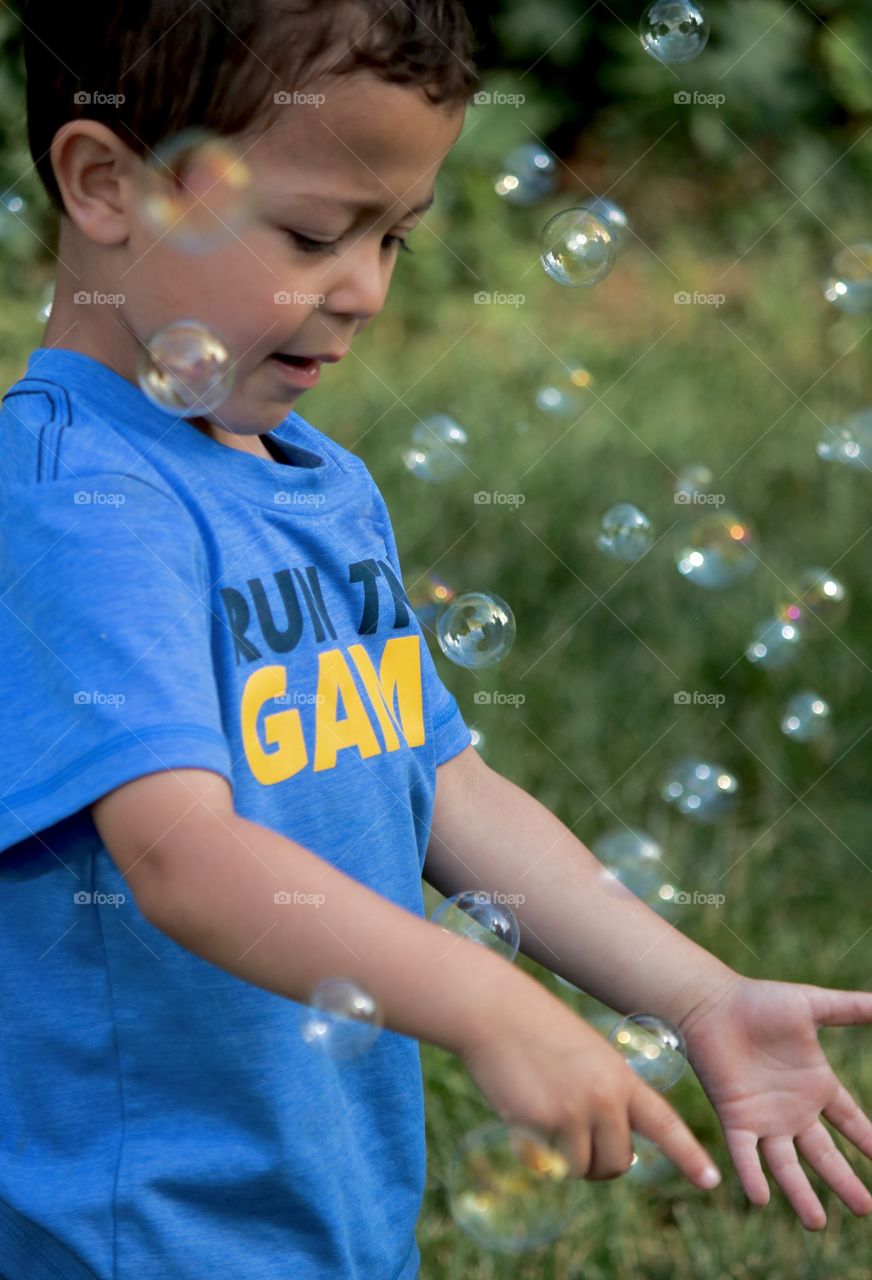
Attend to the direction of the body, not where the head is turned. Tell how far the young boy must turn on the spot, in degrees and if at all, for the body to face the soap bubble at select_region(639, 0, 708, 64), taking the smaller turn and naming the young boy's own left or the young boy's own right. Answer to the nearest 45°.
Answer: approximately 135° to the young boy's own left

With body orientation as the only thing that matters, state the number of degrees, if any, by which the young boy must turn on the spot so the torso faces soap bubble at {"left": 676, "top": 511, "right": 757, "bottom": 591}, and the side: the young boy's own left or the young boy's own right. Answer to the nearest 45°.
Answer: approximately 135° to the young boy's own left

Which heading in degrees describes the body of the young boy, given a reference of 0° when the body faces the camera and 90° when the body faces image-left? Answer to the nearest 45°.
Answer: approximately 315°

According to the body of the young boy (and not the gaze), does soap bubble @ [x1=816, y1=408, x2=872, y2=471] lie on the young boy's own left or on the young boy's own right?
on the young boy's own left

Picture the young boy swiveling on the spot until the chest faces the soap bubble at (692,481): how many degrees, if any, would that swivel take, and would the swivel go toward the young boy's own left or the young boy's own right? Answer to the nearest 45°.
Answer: approximately 135° to the young boy's own left

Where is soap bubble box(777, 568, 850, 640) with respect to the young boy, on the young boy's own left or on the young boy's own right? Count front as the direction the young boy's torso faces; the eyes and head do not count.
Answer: on the young boy's own left

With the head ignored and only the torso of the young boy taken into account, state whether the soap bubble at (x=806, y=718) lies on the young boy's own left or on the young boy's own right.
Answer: on the young boy's own left
